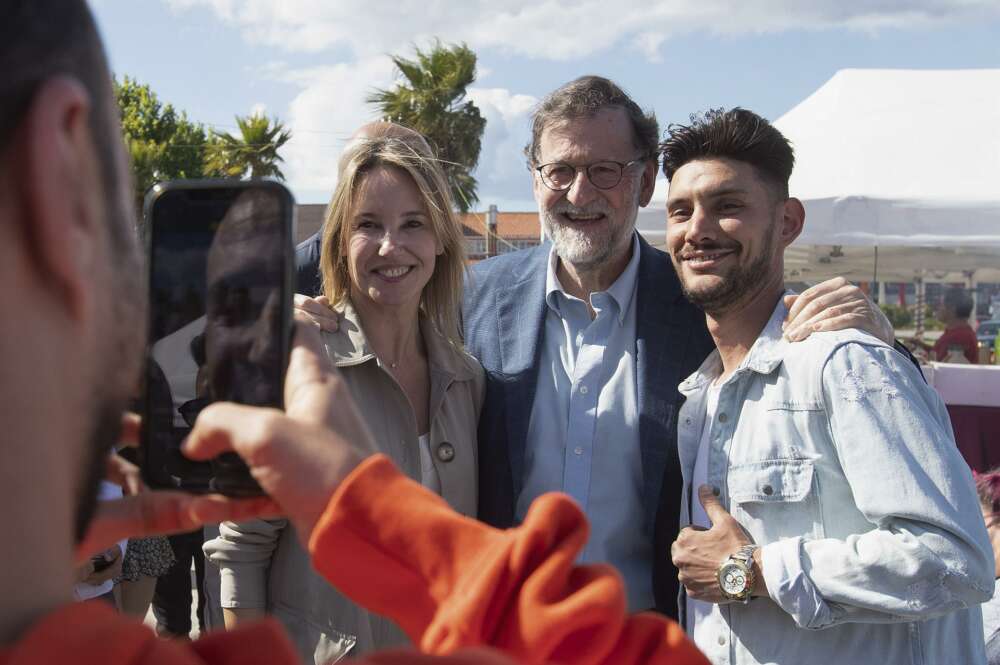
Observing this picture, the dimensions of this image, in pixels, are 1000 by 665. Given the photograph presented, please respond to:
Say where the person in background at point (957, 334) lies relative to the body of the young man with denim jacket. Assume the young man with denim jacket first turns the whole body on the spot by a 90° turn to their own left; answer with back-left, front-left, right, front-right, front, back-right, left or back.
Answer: back-left

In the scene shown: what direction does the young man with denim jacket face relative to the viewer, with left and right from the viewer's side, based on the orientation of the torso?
facing the viewer and to the left of the viewer

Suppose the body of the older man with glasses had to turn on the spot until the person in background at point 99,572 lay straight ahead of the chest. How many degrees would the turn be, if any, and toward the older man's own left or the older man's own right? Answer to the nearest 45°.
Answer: approximately 90° to the older man's own right

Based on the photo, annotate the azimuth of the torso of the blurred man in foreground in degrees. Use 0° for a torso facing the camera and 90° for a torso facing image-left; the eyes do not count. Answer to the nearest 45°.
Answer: approximately 225°

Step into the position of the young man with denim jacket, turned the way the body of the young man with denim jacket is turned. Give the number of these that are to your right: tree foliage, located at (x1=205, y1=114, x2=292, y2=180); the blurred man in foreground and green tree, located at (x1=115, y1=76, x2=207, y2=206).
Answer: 2

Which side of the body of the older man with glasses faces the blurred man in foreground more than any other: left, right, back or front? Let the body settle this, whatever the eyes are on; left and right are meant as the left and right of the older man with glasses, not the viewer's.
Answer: front

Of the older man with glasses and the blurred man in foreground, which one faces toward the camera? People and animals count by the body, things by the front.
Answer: the older man with glasses

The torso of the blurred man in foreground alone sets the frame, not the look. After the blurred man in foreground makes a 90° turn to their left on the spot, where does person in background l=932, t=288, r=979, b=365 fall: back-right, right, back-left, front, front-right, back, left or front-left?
right

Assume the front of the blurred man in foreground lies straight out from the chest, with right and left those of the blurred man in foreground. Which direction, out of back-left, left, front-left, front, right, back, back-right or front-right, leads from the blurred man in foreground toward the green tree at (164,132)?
front-left

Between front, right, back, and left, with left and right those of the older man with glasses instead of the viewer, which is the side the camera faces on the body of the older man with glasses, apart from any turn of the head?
front

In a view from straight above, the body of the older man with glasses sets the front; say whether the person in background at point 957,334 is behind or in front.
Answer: behind

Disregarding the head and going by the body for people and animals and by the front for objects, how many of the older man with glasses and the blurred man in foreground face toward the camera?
1

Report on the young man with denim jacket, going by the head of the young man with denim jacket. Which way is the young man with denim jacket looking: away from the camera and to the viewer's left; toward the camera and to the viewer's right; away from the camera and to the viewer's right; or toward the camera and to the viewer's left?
toward the camera and to the viewer's left

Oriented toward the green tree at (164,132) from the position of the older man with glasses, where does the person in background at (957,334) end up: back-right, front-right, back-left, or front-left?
front-right

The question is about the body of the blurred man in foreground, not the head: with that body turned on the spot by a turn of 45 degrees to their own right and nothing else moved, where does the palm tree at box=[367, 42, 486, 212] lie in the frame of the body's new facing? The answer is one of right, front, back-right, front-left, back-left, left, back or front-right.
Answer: left

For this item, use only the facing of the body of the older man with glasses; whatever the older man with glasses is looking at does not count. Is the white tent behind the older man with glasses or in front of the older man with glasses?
behind

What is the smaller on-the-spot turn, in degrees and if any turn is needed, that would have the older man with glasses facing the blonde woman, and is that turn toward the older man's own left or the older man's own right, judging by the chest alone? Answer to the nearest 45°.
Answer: approximately 45° to the older man's own right

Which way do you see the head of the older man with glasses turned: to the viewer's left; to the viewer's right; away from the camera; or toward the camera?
toward the camera

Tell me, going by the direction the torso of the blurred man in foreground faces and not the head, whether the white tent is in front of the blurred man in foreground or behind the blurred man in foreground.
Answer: in front
